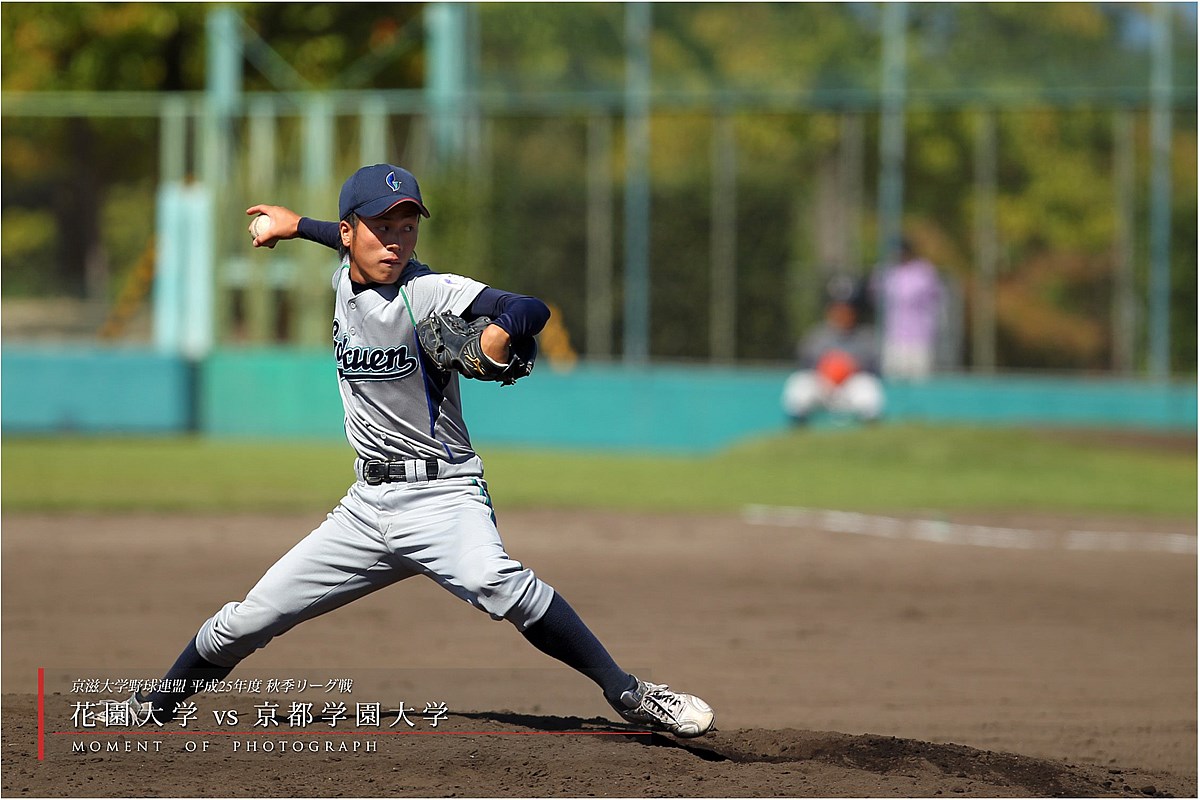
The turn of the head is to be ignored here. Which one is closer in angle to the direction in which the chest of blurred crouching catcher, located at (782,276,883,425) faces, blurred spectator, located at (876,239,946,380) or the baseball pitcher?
the baseball pitcher

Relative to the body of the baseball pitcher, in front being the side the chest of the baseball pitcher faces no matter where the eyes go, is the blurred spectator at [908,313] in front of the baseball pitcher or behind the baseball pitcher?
behind

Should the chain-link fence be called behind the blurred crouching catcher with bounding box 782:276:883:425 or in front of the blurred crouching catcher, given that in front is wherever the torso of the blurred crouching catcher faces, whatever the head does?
behind

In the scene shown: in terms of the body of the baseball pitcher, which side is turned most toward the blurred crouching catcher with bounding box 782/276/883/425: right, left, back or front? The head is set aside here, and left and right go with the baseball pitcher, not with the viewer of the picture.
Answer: back

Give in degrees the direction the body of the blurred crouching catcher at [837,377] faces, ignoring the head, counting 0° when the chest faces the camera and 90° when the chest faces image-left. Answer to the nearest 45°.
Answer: approximately 0°

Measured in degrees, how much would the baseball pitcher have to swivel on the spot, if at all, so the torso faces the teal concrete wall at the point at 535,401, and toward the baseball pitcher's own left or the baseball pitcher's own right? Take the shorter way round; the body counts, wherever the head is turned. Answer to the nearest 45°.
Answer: approximately 135° to the baseball pitcher's own right

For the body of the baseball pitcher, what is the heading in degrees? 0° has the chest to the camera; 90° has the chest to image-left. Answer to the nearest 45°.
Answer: approximately 45°

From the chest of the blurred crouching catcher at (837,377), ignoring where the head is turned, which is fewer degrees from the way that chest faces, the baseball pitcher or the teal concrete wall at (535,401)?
the baseball pitcher

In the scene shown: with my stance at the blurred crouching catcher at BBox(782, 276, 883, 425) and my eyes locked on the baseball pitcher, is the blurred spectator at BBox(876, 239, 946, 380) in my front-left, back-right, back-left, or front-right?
back-left
